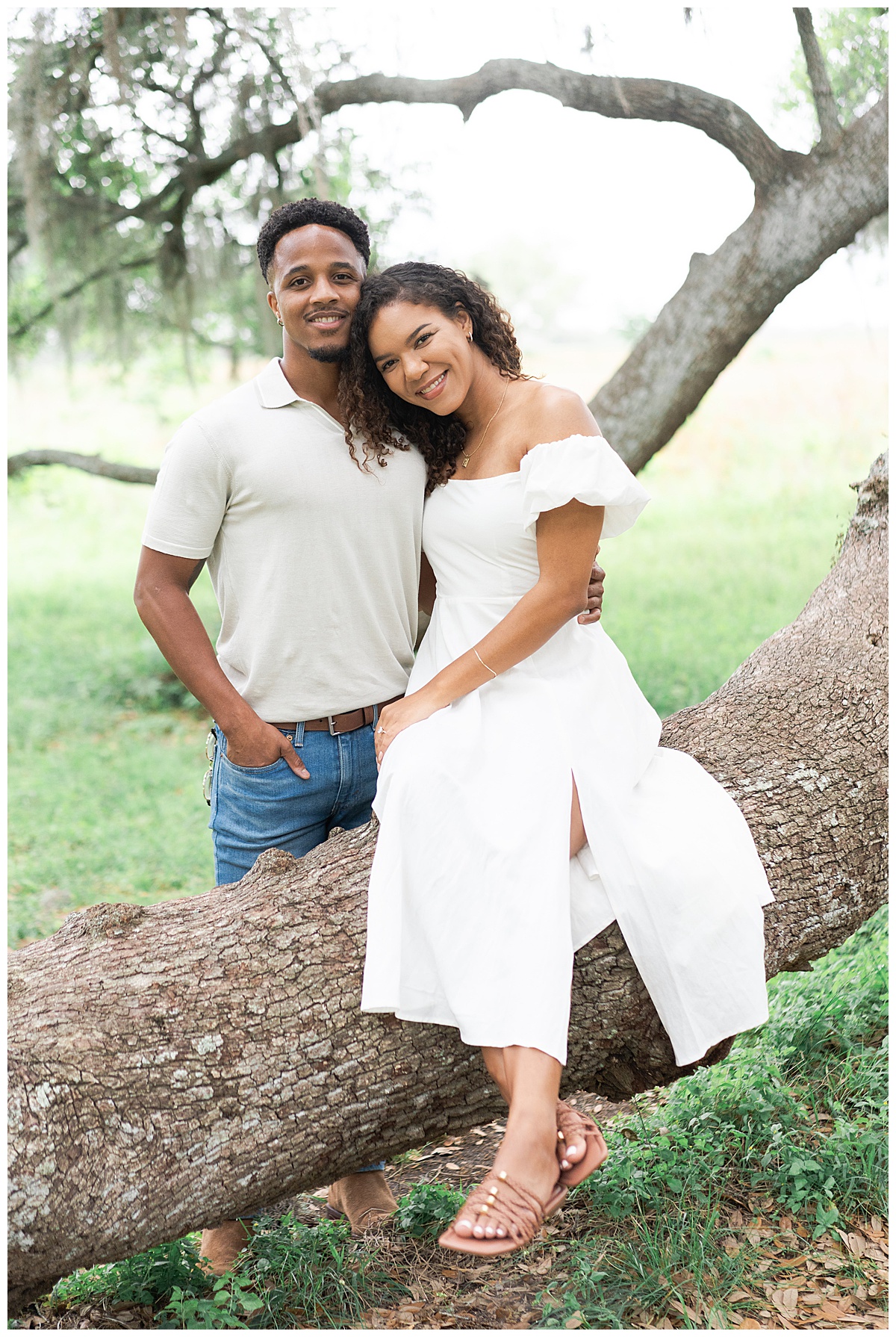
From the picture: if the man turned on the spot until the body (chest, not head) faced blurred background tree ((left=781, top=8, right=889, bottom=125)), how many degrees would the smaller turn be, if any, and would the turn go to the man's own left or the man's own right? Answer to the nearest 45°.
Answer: approximately 90° to the man's own left

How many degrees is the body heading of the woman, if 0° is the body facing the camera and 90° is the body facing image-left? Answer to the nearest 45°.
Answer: approximately 45°

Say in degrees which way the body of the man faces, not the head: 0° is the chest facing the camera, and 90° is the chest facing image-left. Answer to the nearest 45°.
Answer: approximately 315°
